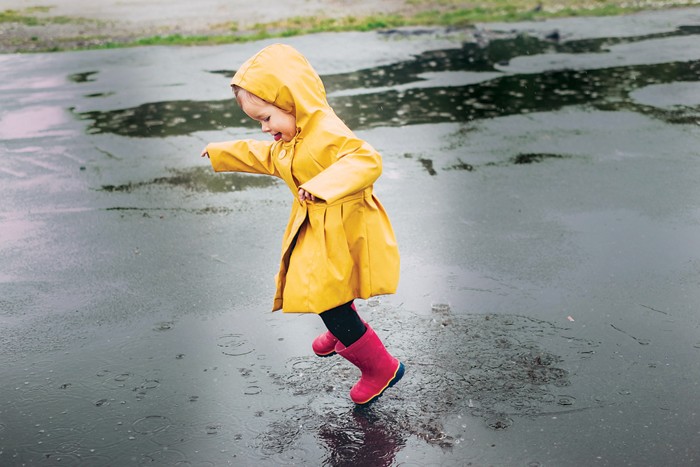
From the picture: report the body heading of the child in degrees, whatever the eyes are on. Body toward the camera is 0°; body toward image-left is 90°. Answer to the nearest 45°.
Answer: approximately 90°
